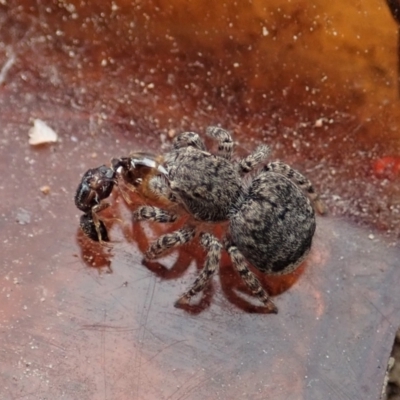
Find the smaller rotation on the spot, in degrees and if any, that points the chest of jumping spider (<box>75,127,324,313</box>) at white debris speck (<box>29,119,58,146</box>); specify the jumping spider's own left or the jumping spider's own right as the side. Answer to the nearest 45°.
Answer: approximately 45° to the jumping spider's own left

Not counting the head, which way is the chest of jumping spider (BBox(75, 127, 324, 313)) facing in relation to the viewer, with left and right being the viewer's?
facing away from the viewer and to the left of the viewer

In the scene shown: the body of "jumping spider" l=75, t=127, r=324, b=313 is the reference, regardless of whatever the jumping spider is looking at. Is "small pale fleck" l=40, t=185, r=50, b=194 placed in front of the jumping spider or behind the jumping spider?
in front
